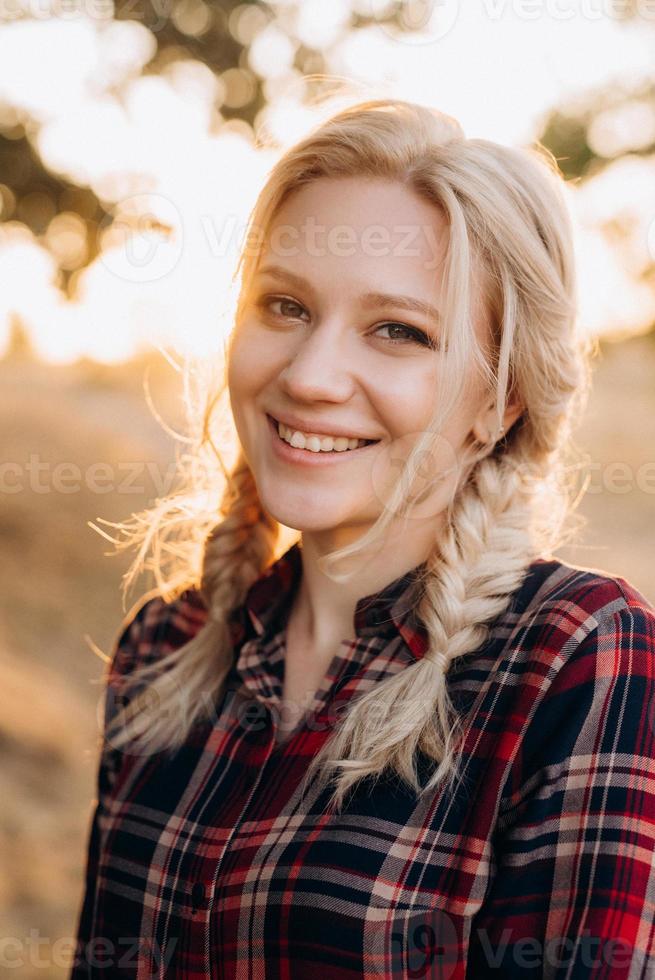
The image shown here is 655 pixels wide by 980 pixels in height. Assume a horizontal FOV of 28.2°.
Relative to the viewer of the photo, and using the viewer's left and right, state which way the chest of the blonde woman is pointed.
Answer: facing the viewer and to the left of the viewer

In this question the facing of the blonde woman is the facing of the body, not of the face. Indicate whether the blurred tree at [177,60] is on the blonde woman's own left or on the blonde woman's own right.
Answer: on the blonde woman's own right
